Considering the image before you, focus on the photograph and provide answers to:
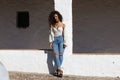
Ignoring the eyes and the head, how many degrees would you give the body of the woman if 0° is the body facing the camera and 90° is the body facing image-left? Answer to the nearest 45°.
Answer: approximately 0°
